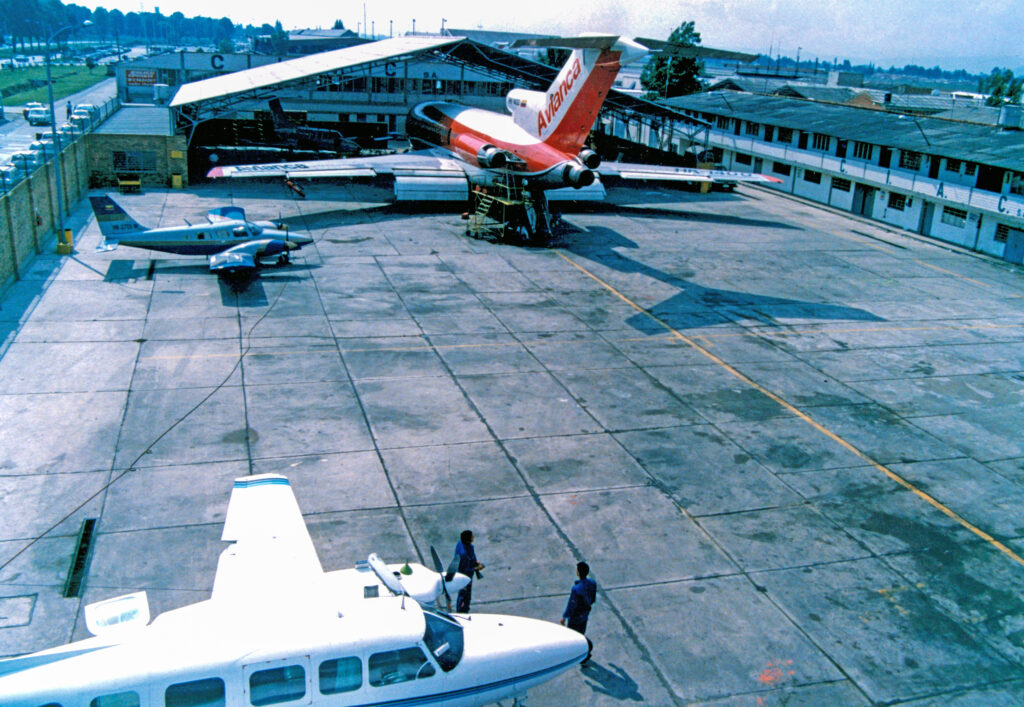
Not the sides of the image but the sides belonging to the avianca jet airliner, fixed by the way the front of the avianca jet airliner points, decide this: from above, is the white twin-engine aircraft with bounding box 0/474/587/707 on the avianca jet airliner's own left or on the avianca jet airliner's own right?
on the avianca jet airliner's own left

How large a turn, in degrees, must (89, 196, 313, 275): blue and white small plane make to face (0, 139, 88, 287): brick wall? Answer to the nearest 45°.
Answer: approximately 135° to its left

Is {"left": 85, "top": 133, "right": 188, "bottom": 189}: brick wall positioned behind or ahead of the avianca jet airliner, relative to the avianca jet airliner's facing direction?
ahead

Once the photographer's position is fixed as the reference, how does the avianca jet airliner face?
facing away from the viewer and to the left of the viewer

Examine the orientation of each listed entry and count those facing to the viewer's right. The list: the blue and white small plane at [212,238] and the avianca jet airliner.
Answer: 1

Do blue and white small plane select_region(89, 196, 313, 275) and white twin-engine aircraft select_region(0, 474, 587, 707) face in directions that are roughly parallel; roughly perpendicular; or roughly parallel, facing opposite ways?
roughly parallel

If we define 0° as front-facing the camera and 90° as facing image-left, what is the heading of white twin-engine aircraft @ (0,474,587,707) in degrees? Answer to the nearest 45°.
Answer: approximately 270°

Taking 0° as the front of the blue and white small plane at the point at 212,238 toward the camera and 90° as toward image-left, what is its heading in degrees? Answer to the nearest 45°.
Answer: approximately 270°

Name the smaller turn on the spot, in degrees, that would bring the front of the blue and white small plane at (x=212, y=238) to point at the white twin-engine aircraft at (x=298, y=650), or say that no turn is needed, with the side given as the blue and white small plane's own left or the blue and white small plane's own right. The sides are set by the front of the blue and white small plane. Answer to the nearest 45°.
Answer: approximately 90° to the blue and white small plane's own right

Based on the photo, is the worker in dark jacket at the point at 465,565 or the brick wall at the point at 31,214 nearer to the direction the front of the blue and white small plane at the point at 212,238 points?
the worker in dark jacket

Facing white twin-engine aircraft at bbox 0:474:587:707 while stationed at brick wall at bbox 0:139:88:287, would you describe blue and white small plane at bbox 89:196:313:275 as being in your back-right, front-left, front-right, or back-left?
front-left

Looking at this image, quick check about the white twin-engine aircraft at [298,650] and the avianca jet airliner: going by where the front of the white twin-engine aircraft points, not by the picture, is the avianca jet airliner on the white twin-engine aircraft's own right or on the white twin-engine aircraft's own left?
on the white twin-engine aircraft's own left

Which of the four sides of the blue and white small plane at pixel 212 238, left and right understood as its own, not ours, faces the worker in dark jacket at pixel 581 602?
right

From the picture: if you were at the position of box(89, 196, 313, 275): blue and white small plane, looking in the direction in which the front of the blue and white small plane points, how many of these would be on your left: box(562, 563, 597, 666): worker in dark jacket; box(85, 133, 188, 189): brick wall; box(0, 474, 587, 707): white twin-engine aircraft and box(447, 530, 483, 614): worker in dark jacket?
1
